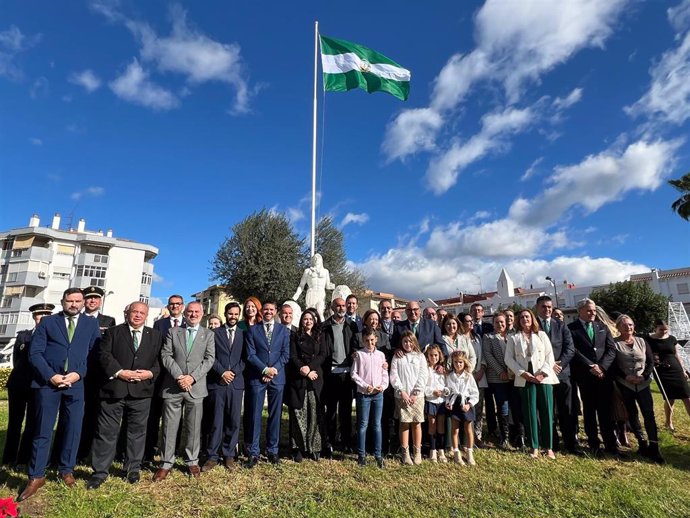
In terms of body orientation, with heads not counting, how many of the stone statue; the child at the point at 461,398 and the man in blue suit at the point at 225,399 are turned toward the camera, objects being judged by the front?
3

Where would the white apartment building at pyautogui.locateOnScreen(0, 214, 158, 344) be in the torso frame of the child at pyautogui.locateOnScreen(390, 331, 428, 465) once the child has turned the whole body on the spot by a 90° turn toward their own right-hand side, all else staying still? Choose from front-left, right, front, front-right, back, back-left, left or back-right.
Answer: front-right

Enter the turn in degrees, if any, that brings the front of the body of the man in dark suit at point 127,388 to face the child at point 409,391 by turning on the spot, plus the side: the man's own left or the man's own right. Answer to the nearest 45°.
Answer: approximately 90° to the man's own left

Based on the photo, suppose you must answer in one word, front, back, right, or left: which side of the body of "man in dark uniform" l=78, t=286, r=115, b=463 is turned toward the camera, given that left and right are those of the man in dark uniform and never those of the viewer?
front

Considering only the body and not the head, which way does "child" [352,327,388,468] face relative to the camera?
toward the camera

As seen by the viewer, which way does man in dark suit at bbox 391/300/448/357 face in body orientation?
toward the camera

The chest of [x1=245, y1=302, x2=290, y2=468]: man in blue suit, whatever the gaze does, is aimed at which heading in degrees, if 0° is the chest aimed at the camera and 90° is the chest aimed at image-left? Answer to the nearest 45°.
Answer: approximately 0°

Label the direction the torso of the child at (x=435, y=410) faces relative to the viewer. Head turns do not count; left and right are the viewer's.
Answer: facing the viewer

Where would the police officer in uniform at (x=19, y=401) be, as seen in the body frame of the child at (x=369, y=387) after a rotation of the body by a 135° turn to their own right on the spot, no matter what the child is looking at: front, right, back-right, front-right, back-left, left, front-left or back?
front-left
